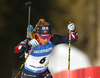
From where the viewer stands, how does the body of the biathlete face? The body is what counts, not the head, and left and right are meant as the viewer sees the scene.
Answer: facing the viewer and to the right of the viewer
